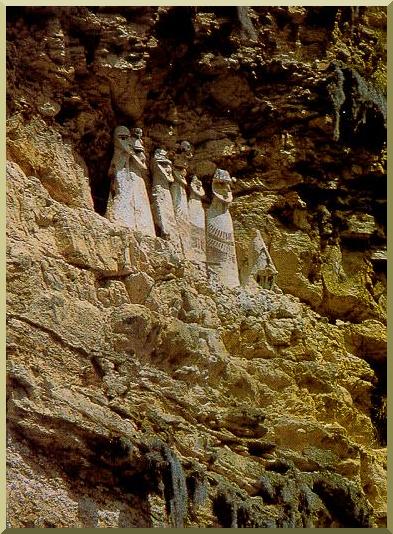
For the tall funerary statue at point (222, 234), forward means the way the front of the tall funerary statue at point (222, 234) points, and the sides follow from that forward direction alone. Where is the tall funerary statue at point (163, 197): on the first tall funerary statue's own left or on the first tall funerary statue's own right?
on the first tall funerary statue's own right

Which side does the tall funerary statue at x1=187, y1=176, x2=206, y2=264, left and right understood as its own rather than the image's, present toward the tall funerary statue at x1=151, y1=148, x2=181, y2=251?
right

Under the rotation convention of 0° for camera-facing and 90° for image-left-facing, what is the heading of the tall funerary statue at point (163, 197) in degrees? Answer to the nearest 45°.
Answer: approximately 315°

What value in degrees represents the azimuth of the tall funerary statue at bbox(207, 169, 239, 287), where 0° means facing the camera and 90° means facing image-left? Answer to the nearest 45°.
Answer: approximately 315°

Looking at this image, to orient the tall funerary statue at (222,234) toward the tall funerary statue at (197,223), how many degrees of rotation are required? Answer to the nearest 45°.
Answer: approximately 135° to its right
